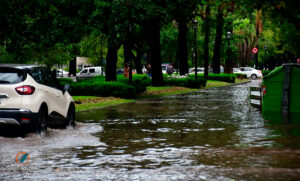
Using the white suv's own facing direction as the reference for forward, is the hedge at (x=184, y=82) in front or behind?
in front

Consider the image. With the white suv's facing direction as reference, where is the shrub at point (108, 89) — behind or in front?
in front
